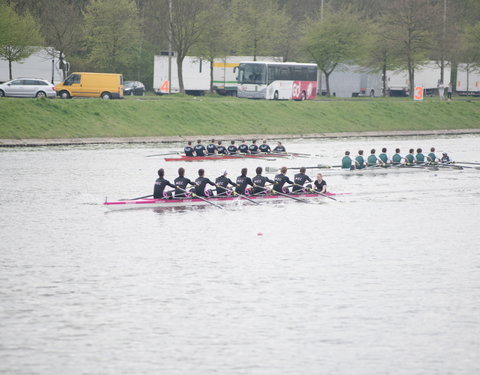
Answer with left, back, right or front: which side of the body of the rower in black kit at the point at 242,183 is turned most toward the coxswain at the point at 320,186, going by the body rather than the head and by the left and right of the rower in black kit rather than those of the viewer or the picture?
front

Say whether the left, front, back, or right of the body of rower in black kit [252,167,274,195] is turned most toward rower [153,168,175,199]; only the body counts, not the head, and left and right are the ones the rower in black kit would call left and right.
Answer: back

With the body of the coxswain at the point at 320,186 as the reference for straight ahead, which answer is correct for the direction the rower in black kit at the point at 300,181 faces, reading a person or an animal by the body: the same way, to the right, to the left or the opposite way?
the opposite way

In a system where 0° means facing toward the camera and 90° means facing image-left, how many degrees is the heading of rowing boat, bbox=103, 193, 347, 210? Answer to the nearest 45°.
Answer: approximately 45°

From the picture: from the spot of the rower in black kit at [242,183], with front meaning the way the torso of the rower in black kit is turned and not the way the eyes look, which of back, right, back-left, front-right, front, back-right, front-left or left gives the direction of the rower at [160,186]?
back

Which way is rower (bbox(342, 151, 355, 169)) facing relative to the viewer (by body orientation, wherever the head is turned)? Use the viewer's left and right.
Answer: facing away from the viewer and to the right of the viewer

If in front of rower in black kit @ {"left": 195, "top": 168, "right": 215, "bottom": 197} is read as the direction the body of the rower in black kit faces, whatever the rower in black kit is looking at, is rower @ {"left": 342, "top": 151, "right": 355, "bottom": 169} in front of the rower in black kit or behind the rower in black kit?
in front

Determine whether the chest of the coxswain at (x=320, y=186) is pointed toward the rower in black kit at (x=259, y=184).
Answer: yes

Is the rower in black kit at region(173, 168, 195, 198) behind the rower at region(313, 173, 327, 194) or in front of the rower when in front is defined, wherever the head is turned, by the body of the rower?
in front
